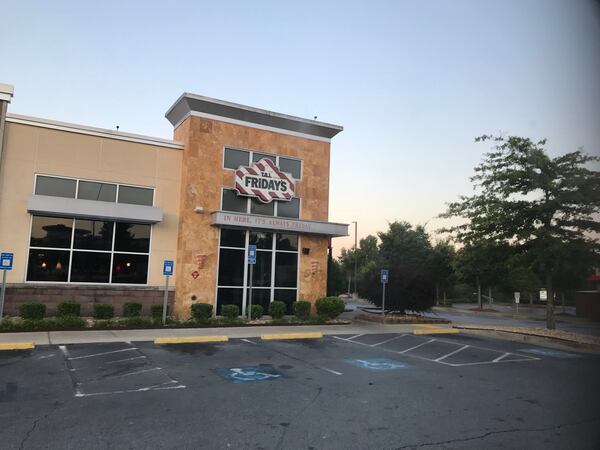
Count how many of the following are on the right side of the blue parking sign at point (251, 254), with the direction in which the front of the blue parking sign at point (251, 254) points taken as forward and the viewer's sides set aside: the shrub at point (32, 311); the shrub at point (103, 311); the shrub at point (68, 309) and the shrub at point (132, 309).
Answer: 4

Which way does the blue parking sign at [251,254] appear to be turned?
toward the camera

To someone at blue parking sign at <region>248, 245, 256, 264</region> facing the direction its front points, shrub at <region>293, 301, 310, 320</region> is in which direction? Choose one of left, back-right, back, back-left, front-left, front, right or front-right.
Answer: back-left

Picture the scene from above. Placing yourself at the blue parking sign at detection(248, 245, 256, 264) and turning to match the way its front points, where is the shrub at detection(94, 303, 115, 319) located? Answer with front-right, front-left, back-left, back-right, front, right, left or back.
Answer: right

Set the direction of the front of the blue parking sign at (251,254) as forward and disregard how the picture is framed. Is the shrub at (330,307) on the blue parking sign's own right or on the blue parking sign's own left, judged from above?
on the blue parking sign's own left

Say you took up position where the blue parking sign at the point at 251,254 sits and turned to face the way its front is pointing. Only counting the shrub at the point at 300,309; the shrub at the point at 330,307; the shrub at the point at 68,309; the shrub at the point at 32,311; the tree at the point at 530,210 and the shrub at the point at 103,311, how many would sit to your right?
3

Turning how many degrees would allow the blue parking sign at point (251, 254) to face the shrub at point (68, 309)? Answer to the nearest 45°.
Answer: approximately 90° to its right

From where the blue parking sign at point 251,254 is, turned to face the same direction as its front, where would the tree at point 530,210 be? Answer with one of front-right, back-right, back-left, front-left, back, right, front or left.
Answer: left

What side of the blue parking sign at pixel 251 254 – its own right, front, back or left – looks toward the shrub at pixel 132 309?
right

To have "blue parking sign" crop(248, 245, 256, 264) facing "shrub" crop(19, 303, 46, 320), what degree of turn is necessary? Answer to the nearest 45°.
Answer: approximately 90° to its right
